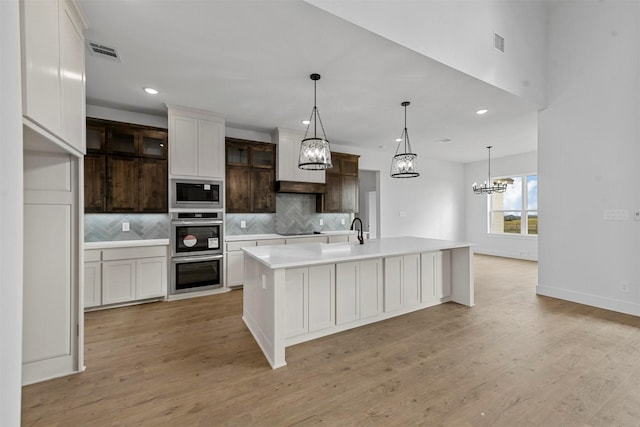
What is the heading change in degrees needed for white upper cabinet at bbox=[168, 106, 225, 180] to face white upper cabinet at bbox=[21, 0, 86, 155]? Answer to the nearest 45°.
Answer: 0° — it already faces it

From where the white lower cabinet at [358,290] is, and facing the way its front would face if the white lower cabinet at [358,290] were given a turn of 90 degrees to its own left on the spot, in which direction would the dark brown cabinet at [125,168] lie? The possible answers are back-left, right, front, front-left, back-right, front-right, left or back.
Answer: back-left

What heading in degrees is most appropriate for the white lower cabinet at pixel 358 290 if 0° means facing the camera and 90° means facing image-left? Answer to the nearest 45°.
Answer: approximately 315°

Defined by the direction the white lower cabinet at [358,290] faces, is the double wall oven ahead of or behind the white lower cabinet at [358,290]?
behind

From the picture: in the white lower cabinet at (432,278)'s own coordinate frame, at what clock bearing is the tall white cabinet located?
The tall white cabinet is roughly at 3 o'clock from the white lower cabinet.

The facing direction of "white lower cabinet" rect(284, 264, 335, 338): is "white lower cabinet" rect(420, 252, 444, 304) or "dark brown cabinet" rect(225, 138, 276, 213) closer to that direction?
the white lower cabinet

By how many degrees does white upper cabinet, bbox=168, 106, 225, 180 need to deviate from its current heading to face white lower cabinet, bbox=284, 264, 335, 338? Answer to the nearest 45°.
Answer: approximately 45° to its left

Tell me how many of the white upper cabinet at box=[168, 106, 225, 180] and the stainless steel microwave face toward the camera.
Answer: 2

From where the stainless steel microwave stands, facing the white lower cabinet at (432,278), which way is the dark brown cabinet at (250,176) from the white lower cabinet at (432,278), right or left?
left

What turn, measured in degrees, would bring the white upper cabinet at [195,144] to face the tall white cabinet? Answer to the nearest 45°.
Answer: approximately 45° to its right

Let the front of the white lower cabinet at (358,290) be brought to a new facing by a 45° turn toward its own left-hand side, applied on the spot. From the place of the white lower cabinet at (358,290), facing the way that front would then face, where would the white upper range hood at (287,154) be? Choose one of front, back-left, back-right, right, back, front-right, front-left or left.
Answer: back-left

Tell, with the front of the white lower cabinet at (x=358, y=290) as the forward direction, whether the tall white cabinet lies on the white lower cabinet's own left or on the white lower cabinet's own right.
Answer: on the white lower cabinet's own right
